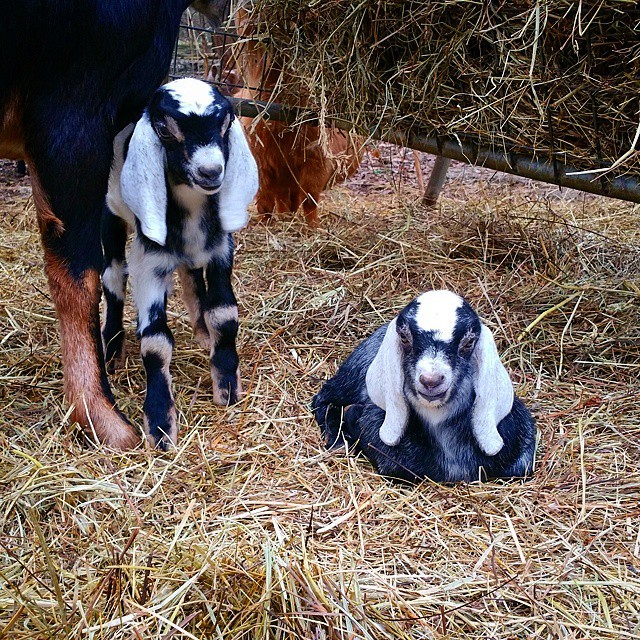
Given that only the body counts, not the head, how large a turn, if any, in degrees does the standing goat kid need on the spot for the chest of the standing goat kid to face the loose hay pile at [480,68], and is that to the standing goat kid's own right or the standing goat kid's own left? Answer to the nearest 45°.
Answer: approximately 90° to the standing goat kid's own left

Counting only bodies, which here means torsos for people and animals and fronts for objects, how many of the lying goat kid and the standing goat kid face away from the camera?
0

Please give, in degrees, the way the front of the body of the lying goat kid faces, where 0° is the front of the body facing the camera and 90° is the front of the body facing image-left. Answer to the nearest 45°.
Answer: approximately 315°

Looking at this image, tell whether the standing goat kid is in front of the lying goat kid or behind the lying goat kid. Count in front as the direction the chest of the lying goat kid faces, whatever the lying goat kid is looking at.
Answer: behind

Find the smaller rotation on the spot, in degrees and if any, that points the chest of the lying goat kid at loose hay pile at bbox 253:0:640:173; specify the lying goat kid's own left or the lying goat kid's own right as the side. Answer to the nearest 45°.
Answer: approximately 135° to the lying goat kid's own left

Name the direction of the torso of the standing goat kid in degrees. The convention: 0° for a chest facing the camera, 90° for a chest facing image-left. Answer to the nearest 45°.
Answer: approximately 315°

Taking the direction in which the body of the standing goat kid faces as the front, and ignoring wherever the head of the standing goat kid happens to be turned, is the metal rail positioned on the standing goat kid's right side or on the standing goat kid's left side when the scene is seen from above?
on the standing goat kid's left side

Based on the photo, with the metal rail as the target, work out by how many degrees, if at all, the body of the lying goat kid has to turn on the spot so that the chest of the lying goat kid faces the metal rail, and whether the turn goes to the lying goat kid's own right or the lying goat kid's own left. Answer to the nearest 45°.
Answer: approximately 135° to the lying goat kid's own left
